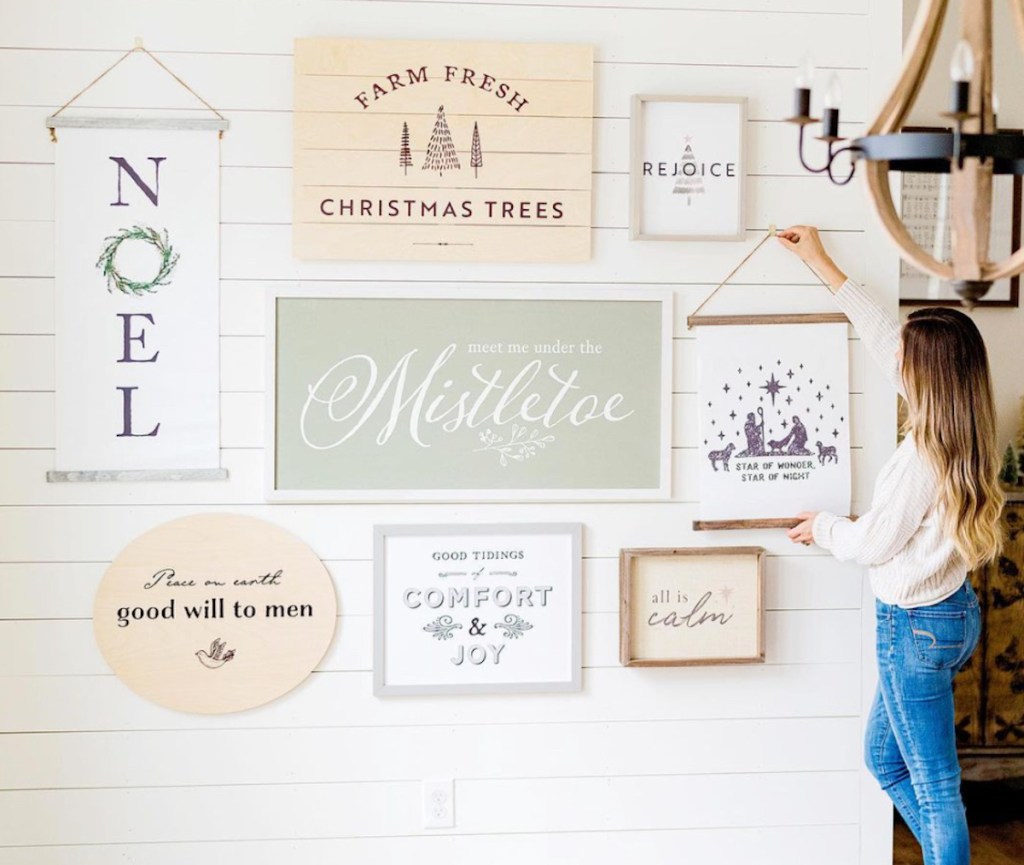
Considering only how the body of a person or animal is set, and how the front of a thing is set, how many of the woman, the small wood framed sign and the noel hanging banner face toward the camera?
2

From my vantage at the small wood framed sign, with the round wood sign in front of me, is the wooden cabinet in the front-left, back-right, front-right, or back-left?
back-right

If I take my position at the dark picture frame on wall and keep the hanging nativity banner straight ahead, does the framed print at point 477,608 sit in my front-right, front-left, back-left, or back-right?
front-right

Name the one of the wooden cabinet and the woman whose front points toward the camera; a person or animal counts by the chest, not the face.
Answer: the wooden cabinet

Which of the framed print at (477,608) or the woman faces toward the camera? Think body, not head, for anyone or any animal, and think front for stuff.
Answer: the framed print

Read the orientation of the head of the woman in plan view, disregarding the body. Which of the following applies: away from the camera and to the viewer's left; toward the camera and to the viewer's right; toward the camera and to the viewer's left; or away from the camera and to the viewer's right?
away from the camera and to the viewer's left

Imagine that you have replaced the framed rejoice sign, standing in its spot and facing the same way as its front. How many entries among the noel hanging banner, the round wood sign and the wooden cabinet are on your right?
2

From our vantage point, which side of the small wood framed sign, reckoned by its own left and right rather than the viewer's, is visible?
front

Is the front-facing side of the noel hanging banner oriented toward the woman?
no

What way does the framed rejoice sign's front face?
toward the camera

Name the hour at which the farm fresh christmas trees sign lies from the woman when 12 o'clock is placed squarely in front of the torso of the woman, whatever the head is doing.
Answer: The farm fresh christmas trees sign is roughly at 10 o'clock from the woman.

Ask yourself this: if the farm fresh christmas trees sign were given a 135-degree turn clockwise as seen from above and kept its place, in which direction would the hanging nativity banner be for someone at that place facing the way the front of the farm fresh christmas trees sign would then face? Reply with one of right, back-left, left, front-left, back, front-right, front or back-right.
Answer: back-right

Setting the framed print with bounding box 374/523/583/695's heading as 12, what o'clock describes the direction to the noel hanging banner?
The noel hanging banner is roughly at 3 o'clock from the framed print.

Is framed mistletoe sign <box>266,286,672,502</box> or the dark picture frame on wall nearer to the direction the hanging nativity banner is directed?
the framed mistletoe sign

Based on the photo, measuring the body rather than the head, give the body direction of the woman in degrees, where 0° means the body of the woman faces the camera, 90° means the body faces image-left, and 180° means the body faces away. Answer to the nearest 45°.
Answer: approximately 135°

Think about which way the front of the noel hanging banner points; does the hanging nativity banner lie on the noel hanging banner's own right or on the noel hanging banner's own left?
on the noel hanging banner's own left

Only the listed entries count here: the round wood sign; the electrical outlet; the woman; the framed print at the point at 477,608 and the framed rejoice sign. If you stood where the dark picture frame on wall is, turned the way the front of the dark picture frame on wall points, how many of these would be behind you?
0

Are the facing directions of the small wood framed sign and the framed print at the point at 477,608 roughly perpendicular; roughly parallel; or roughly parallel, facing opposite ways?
roughly parallel
